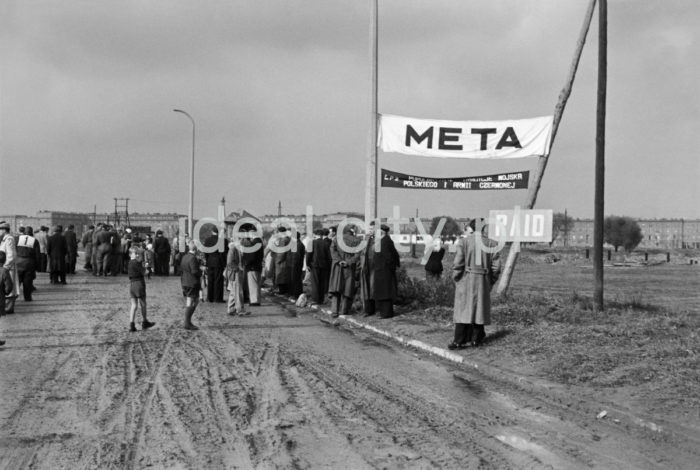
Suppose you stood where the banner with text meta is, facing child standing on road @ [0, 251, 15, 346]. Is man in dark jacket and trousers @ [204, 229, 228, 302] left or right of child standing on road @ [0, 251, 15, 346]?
right

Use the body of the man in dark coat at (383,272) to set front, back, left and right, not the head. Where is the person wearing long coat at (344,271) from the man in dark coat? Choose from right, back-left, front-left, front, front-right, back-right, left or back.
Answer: front-left

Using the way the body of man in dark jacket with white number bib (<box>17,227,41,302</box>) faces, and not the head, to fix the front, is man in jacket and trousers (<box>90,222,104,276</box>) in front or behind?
in front

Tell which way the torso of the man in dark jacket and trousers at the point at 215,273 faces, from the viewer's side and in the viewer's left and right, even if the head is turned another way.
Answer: facing away from the viewer

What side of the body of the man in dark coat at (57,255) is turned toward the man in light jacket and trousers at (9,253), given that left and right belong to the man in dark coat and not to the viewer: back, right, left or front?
back

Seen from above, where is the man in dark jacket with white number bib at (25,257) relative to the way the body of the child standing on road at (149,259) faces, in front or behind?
behind

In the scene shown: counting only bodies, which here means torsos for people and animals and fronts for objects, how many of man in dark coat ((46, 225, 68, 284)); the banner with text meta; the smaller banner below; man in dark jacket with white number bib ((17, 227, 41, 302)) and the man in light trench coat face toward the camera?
2

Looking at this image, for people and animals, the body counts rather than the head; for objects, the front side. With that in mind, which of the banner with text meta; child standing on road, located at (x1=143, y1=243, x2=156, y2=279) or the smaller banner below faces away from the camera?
the child standing on road

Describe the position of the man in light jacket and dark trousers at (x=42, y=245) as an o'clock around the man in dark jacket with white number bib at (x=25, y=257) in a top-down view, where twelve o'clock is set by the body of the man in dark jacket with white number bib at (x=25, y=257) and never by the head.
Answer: the man in light jacket and dark trousers at (x=42, y=245) is roughly at 12 o'clock from the man in dark jacket with white number bib at (x=25, y=257).
